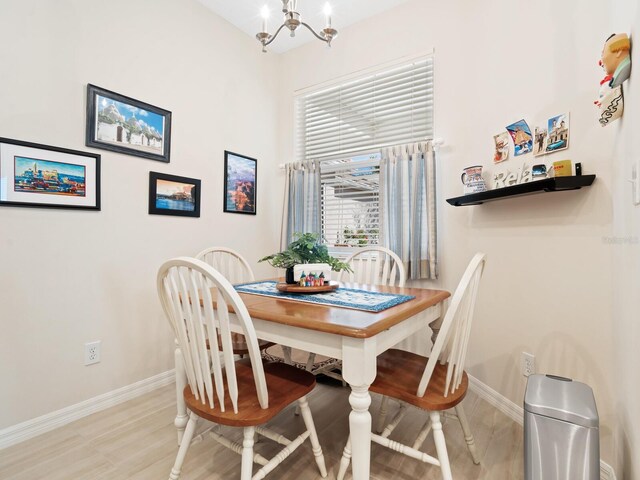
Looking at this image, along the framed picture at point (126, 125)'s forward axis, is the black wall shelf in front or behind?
in front

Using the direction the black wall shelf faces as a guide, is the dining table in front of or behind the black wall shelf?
in front

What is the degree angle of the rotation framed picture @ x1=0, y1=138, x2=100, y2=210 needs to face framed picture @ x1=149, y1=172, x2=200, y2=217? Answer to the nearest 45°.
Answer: approximately 45° to its left

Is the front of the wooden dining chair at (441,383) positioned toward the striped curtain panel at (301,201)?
yes

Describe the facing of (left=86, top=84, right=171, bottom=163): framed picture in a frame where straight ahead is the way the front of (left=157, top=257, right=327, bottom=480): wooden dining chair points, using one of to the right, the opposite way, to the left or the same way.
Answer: to the right

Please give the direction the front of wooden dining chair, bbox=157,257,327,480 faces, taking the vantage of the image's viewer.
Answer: facing away from the viewer and to the right of the viewer

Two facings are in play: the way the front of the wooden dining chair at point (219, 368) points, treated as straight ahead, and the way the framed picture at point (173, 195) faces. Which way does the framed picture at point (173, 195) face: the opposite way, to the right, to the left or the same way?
to the right

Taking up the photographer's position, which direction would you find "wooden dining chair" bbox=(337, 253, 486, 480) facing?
facing away from the viewer and to the left of the viewer
